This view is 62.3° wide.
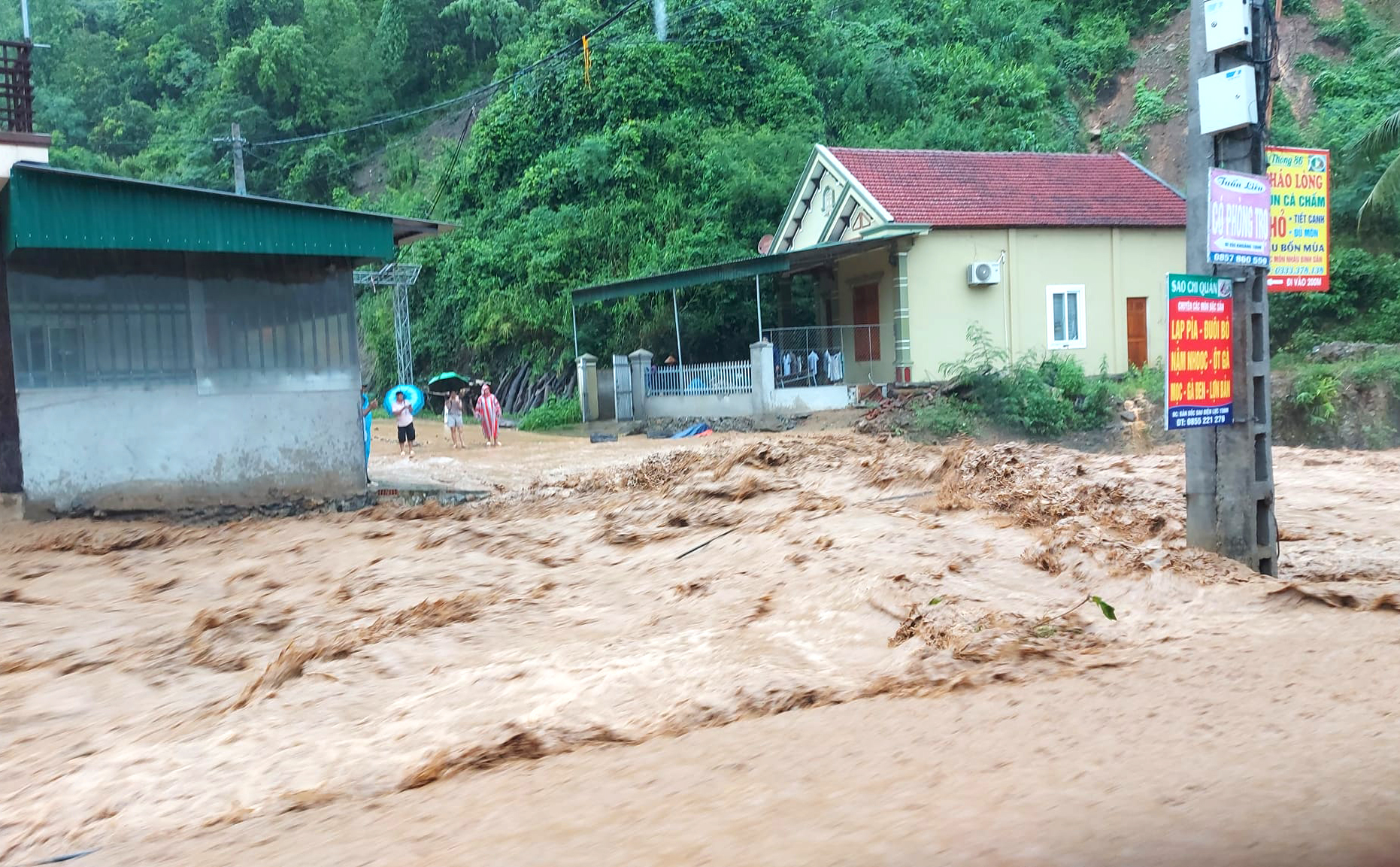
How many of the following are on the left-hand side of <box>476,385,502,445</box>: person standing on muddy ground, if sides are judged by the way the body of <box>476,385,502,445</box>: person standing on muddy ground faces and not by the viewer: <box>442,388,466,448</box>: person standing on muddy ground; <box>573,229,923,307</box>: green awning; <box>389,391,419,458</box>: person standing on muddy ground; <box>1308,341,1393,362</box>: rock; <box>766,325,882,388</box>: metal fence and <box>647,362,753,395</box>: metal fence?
4

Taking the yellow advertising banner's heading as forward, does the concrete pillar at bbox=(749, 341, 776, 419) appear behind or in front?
behind

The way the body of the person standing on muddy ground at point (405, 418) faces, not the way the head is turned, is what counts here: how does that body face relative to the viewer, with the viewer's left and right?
facing the viewer

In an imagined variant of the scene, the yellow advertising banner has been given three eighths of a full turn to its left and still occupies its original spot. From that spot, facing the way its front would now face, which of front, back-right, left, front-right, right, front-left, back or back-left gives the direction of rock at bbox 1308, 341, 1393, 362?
front-left

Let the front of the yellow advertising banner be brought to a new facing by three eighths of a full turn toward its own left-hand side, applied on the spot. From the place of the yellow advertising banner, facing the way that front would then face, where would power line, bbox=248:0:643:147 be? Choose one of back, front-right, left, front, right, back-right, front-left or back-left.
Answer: left

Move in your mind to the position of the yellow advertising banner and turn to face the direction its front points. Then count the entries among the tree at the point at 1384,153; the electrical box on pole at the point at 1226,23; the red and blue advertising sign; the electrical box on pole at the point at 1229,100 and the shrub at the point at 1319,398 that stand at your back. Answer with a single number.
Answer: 2

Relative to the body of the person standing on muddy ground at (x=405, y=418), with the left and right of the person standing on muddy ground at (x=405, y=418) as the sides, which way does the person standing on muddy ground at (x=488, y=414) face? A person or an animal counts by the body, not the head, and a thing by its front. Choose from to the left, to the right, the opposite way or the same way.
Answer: the same way

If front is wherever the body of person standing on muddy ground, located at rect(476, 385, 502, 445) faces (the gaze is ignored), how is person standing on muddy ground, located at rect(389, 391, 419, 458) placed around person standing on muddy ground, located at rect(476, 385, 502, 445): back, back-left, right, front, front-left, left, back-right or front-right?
front-right

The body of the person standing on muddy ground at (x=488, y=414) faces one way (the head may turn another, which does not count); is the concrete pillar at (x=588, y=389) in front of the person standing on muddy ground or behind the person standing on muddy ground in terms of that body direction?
behind

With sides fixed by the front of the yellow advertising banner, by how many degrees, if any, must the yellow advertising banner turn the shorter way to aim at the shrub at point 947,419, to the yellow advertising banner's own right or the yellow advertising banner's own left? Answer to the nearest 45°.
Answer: approximately 135° to the yellow advertising banner's own right

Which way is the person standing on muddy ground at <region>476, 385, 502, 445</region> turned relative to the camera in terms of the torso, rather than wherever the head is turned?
toward the camera

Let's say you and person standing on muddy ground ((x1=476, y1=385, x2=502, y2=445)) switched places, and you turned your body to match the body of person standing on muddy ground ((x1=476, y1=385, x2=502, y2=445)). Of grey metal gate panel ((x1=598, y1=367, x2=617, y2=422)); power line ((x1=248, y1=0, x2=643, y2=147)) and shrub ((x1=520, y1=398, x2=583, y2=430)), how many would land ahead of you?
0

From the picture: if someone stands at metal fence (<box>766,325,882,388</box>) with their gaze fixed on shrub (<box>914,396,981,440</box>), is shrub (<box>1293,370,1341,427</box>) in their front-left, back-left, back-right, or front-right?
front-left

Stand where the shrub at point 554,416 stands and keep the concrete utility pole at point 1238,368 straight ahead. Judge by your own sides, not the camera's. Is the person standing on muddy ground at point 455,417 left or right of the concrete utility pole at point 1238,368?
right

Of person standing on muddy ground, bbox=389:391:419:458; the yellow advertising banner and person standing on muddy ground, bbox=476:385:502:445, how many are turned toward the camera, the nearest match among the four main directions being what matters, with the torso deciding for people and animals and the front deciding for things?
3

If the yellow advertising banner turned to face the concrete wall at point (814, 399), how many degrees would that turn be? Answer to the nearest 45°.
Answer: approximately 135° to its right

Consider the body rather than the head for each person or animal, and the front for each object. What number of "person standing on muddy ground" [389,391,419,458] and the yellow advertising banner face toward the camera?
2

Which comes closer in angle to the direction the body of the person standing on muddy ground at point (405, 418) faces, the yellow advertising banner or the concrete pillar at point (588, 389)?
the yellow advertising banner
